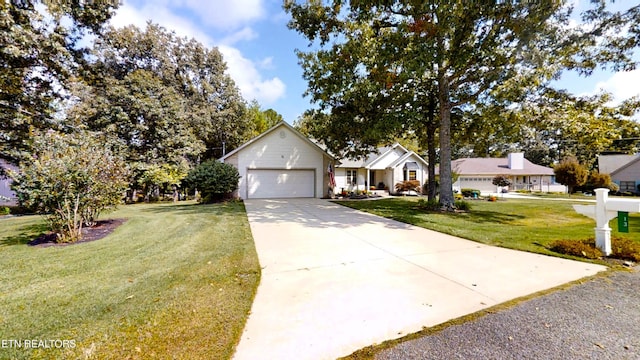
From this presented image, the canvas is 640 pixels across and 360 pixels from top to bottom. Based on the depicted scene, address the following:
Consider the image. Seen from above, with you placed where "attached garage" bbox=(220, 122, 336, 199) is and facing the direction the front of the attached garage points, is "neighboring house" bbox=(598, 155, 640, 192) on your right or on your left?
on your left

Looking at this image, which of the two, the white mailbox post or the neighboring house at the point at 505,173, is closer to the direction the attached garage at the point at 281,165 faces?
the white mailbox post

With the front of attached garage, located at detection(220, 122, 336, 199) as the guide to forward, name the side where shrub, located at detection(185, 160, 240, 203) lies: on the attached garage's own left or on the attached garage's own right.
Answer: on the attached garage's own right

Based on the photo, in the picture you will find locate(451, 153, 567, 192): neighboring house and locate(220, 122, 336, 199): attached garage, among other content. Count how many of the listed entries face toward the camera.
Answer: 2

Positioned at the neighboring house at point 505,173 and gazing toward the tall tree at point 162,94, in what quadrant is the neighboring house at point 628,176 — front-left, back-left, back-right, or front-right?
back-left

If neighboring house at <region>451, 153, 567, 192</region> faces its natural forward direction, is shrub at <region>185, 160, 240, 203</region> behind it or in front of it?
in front

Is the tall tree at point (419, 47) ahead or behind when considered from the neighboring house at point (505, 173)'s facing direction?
ahead

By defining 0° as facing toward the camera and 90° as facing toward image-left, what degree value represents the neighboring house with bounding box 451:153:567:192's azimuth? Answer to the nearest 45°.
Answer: approximately 0°

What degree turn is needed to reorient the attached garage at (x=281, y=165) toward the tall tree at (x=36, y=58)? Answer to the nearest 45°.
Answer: approximately 90° to its right

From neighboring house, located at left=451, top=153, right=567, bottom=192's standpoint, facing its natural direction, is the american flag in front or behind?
in front

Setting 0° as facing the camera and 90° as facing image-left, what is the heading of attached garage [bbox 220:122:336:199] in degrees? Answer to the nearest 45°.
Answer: approximately 0°

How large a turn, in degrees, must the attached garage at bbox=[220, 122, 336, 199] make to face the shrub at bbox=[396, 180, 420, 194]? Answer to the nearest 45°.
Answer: approximately 90° to its left
